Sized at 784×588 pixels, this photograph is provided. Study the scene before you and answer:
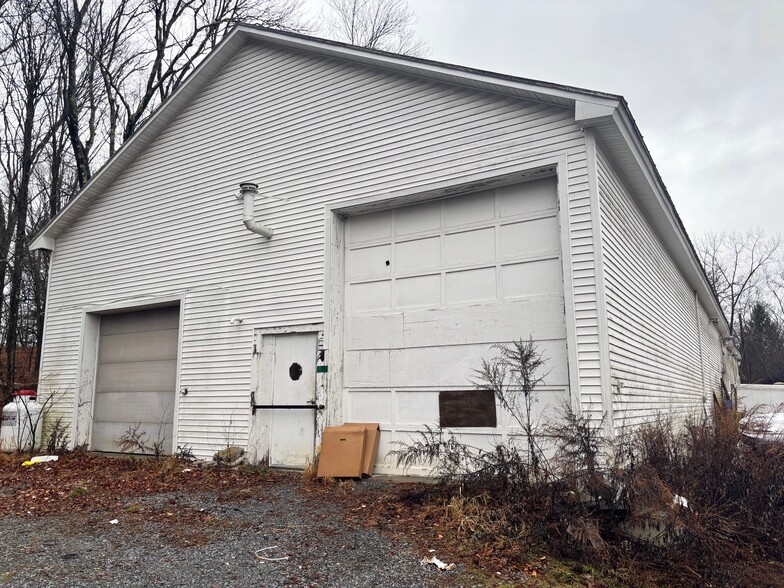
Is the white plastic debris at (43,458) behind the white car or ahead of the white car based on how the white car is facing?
ahead

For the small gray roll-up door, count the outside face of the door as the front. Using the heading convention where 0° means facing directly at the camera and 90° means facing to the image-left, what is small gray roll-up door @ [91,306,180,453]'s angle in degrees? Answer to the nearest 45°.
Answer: approximately 45°

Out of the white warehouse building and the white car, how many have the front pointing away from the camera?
0

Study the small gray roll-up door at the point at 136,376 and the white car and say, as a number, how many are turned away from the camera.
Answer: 0

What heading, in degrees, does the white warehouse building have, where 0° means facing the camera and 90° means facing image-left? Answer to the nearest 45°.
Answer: approximately 45°

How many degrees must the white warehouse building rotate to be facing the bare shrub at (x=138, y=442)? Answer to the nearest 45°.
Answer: approximately 90° to its right

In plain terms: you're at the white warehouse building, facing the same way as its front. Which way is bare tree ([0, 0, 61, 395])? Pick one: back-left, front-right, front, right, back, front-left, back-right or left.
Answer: right

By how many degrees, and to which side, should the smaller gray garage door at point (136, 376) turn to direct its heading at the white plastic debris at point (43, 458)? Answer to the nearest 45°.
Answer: approximately 45° to its right

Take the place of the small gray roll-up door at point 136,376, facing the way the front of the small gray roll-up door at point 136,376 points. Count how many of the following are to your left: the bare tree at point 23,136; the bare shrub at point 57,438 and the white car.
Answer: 1

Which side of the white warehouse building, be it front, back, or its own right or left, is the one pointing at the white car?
left

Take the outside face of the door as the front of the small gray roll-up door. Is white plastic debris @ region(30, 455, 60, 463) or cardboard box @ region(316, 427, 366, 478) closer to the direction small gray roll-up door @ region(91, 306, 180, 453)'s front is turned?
the white plastic debris
